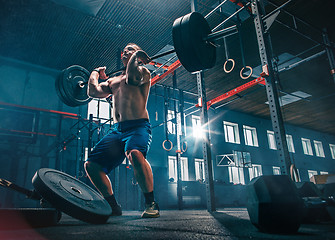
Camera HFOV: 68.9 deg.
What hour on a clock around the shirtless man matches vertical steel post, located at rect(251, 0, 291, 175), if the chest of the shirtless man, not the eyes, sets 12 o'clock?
The vertical steel post is roughly at 7 o'clock from the shirtless man.

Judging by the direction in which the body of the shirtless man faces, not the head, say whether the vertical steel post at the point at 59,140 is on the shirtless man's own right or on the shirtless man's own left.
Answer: on the shirtless man's own right

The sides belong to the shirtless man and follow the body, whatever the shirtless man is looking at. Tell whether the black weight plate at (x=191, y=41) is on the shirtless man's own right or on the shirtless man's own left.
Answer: on the shirtless man's own left

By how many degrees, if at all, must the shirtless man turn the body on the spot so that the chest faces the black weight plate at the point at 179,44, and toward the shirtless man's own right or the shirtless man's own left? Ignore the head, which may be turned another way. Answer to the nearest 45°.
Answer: approximately 90° to the shirtless man's own left

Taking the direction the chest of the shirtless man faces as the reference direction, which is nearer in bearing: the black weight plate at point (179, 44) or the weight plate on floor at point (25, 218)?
the weight plate on floor

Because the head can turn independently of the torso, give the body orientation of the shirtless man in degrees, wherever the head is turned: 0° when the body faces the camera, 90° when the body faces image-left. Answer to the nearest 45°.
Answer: approximately 45°

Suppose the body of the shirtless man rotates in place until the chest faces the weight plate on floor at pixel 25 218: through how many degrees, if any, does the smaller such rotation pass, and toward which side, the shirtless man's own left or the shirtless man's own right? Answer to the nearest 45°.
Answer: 0° — they already face it
